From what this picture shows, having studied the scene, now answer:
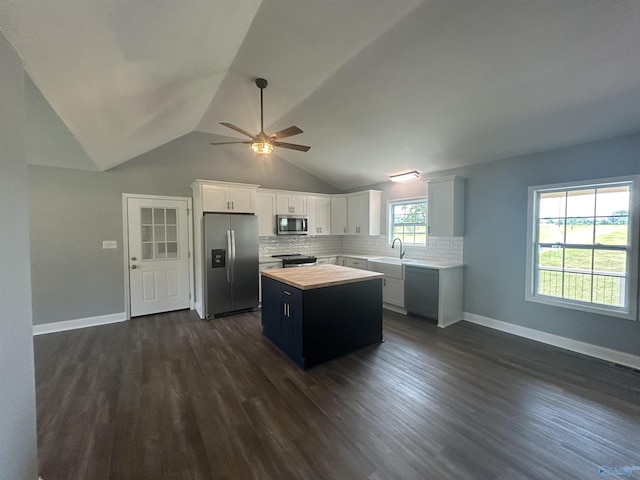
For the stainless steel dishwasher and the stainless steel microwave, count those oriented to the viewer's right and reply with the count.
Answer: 0

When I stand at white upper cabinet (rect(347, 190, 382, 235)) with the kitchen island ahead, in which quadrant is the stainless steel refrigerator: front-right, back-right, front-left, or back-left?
front-right

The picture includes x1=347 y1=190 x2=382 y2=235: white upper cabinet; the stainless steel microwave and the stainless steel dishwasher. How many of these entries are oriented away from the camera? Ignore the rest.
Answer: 0

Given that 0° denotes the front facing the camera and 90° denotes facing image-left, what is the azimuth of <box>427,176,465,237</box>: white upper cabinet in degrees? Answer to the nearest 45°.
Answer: approximately 45°

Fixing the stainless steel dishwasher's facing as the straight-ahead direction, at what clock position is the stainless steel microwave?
The stainless steel microwave is roughly at 2 o'clock from the stainless steel dishwasher.

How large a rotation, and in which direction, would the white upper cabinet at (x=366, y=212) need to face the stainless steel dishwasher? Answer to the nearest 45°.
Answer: approximately 90° to its left

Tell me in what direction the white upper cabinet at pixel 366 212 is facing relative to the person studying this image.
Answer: facing the viewer and to the left of the viewer

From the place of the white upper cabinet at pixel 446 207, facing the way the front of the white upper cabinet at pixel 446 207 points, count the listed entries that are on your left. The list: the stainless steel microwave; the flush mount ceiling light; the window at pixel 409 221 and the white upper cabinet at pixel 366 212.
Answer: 0

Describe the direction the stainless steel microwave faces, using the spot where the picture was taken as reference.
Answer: facing the viewer

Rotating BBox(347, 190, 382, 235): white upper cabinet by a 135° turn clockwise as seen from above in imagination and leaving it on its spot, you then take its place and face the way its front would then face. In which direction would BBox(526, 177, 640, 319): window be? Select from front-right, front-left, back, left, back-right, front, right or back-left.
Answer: back-right

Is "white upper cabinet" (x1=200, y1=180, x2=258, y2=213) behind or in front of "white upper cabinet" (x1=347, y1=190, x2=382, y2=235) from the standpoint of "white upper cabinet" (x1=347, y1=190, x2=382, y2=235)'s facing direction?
in front

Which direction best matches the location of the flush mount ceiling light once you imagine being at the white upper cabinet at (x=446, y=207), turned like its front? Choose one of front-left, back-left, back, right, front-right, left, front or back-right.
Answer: right

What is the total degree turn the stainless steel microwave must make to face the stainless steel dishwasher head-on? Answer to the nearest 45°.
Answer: approximately 45° to its left

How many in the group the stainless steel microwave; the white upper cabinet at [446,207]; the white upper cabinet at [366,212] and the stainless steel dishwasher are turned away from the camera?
0

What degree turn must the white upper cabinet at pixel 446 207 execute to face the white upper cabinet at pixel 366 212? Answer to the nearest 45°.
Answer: approximately 90° to its right

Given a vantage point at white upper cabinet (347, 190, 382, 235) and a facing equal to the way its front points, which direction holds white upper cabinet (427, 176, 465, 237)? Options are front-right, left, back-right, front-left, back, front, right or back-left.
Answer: left

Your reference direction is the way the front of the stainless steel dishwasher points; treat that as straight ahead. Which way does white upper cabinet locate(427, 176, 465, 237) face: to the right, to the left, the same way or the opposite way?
the same way
